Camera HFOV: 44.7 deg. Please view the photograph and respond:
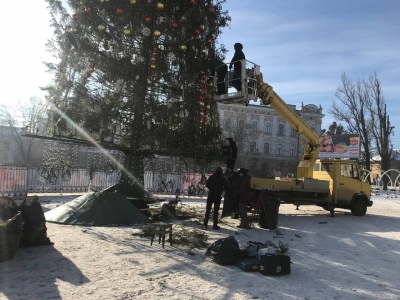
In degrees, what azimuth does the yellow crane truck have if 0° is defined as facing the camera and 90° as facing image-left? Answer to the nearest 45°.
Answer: approximately 270°

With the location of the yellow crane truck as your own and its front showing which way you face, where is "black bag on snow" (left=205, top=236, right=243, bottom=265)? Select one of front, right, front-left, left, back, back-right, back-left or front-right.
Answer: right
